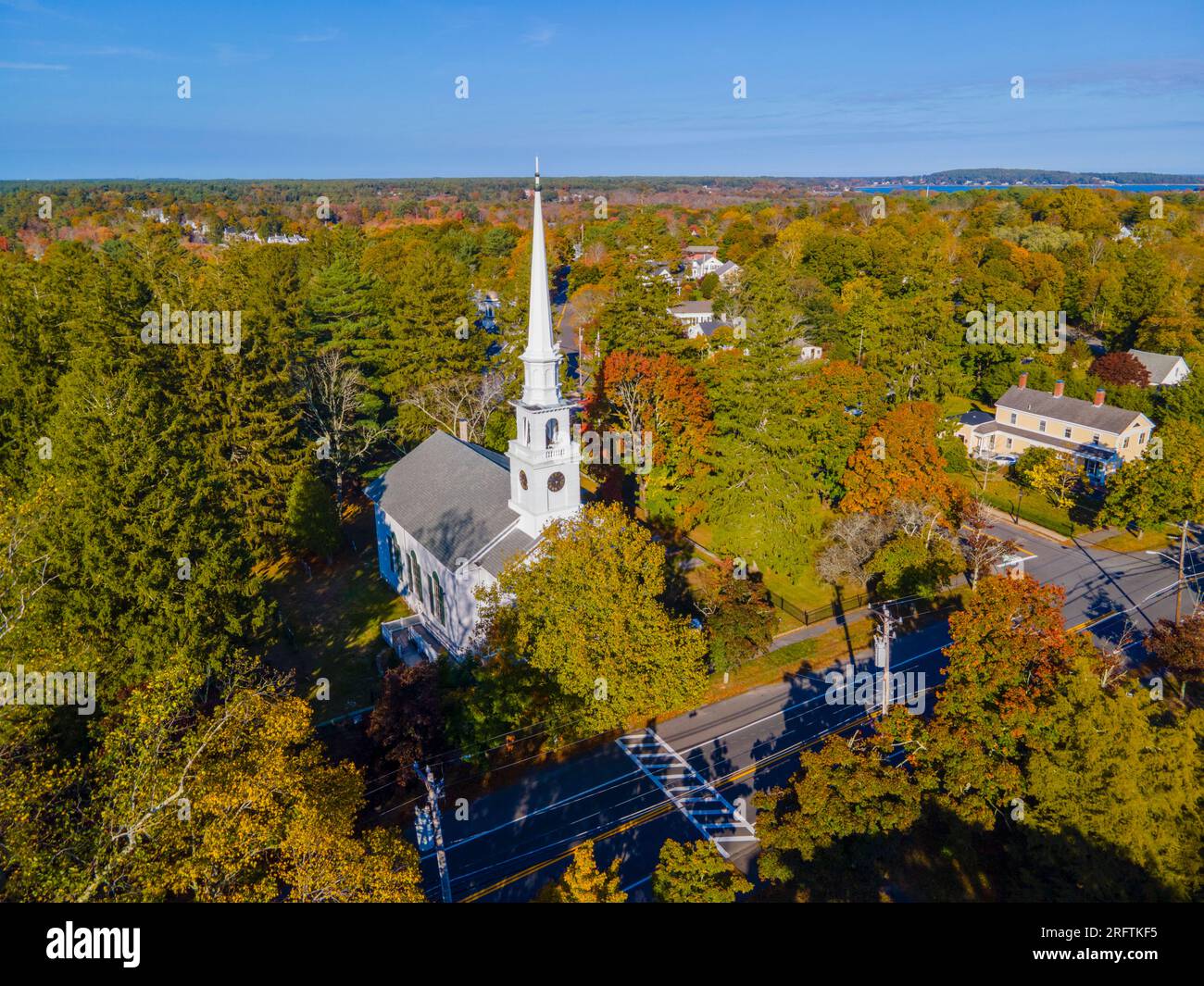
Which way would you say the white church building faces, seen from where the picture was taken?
facing the viewer and to the right of the viewer

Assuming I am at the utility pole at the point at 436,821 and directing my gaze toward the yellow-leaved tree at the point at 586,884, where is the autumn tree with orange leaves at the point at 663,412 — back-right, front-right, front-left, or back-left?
back-left

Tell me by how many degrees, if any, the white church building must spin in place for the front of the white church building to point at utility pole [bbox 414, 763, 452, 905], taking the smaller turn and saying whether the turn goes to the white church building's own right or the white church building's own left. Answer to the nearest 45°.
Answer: approximately 45° to the white church building's own right

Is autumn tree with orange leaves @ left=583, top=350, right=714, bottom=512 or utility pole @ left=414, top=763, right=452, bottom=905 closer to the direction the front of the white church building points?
the utility pole

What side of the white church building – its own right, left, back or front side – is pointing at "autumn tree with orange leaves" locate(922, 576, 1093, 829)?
front

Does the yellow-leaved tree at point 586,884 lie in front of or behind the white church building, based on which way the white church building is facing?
in front
